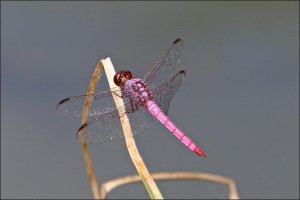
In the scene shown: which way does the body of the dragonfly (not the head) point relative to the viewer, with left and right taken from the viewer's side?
facing away from the viewer and to the left of the viewer
